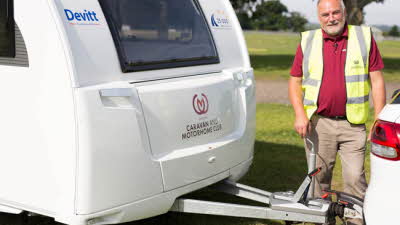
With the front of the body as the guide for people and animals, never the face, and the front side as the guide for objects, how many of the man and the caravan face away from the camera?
0

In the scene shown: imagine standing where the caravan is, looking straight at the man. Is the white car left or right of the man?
right

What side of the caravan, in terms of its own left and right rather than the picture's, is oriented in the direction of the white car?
front

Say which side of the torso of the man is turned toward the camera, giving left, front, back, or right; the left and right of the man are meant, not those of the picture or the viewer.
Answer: front

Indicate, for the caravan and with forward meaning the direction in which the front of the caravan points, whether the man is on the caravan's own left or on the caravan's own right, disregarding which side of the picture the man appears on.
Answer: on the caravan's own left

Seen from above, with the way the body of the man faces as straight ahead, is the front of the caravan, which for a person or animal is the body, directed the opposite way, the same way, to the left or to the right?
to the left

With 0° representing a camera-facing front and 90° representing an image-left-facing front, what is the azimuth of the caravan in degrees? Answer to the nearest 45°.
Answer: approximately 315°

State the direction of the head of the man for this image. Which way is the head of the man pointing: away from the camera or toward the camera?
toward the camera

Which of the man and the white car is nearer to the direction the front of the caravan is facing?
the white car
